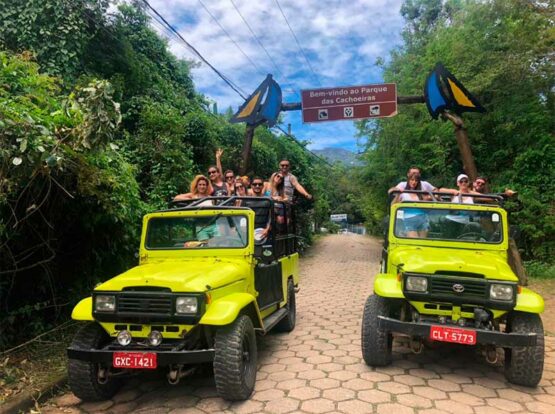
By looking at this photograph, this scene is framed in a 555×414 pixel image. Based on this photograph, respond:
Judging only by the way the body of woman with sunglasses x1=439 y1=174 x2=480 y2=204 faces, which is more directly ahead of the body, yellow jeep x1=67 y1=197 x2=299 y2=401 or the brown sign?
the yellow jeep

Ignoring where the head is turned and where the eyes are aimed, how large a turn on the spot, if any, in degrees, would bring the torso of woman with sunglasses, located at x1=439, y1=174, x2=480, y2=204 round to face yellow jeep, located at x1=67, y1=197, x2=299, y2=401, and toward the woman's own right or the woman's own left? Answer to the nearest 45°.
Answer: approximately 45° to the woman's own right

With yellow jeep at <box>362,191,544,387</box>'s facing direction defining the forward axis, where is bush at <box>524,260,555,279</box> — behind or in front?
behind

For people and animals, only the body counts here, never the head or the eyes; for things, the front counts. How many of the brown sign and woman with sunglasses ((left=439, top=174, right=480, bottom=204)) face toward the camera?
2

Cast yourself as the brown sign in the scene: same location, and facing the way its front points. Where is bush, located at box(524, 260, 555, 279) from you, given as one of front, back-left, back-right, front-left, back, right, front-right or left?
left

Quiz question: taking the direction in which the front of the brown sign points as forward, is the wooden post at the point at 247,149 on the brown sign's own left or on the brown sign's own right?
on the brown sign's own right

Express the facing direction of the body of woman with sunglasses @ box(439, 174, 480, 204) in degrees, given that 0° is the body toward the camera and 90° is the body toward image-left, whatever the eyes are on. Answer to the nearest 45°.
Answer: approximately 0°
